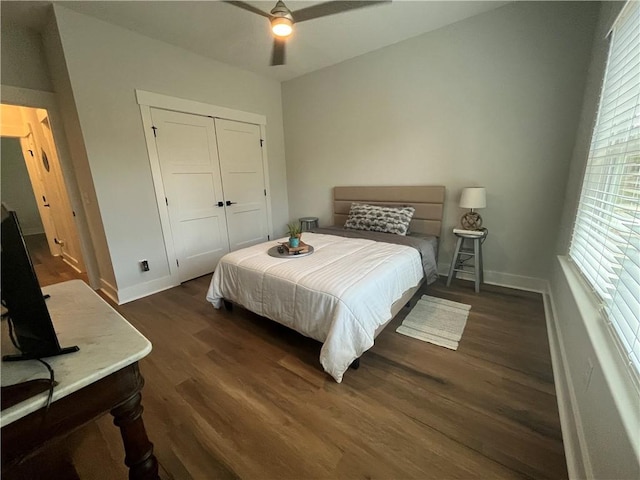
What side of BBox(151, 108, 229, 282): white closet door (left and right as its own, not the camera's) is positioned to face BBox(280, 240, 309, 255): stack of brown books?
front

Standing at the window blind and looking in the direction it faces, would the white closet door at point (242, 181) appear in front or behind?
in front

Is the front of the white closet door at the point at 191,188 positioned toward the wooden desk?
no

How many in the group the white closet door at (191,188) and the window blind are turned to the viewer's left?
1

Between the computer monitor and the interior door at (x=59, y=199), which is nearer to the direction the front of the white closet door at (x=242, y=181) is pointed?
the computer monitor

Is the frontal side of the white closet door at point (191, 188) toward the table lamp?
yes

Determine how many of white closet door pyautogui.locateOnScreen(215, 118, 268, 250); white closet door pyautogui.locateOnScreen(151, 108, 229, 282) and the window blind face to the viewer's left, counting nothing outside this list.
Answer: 1

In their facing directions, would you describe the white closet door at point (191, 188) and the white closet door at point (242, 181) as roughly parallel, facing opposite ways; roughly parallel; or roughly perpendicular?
roughly parallel

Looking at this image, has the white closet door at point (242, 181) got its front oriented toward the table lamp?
yes

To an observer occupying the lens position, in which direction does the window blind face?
facing to the left of the viewer

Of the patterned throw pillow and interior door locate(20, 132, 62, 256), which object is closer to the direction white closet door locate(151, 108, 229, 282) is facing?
the patterned throw pillow

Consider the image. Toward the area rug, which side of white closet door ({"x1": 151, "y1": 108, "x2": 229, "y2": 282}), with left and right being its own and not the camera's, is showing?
front

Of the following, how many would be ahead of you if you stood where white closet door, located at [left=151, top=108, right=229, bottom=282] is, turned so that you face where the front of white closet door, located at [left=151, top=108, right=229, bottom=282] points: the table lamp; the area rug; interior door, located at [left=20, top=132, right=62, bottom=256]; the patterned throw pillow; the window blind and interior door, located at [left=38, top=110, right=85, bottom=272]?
4

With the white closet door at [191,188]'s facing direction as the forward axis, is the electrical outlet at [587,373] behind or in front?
in front

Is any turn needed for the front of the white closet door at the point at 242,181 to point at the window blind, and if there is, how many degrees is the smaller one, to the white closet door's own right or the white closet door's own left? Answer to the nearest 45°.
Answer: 0° — it already faces it

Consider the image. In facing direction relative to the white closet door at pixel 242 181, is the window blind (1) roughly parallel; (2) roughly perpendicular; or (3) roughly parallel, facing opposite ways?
roughly parallel, facing opposite ways

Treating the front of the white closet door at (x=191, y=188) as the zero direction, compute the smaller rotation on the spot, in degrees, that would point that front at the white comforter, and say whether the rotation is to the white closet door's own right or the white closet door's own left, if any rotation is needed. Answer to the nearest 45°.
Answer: approximately 45° to the white closet door's own right

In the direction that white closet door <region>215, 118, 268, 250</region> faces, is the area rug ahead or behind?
ahead

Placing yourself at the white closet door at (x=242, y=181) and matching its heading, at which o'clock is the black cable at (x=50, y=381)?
The black cable is roughly at 2 o'clock from the white closet door.

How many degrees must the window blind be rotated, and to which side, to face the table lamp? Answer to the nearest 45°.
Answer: approximately 45° to its right
